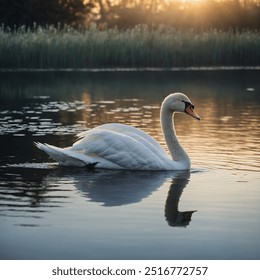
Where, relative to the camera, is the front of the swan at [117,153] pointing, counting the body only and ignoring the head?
to the viewer's right
